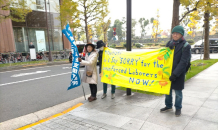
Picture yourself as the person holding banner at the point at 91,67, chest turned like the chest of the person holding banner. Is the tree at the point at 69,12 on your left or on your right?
on your right

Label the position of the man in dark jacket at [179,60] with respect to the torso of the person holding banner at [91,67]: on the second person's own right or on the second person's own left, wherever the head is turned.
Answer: on the second person's own left

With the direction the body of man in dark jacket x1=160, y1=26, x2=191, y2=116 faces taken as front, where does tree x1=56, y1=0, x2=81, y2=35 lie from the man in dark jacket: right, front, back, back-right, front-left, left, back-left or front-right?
right

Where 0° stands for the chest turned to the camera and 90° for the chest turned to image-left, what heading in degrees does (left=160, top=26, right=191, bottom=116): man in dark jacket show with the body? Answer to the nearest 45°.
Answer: approximately 45°

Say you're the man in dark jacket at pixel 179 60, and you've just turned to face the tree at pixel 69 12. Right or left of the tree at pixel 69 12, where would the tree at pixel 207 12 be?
right

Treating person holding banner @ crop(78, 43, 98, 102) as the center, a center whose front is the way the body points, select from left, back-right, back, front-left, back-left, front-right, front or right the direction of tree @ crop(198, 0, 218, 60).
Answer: back
